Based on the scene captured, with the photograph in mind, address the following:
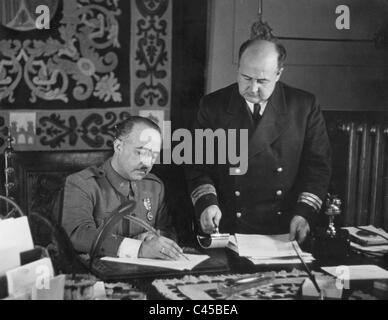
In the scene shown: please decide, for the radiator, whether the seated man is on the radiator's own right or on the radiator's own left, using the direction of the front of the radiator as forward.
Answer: on the radiator's own right

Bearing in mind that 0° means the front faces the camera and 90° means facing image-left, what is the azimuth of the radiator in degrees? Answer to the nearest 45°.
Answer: approximately 0°

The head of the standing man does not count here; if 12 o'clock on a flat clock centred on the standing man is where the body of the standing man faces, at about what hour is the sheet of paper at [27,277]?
The sheet of paper is roughly at 1 o'clock from the standing man.

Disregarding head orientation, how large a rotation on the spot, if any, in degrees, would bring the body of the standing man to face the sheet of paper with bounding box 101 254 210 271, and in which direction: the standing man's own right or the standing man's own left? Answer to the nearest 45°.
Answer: approximately 45° to the standing man's own right

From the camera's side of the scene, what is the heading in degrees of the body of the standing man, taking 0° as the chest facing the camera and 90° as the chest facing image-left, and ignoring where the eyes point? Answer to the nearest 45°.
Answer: approximately 0°

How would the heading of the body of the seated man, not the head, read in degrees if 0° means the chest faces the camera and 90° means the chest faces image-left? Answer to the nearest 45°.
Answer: approximately 315°

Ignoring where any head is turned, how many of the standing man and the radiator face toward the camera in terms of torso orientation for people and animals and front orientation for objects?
2
